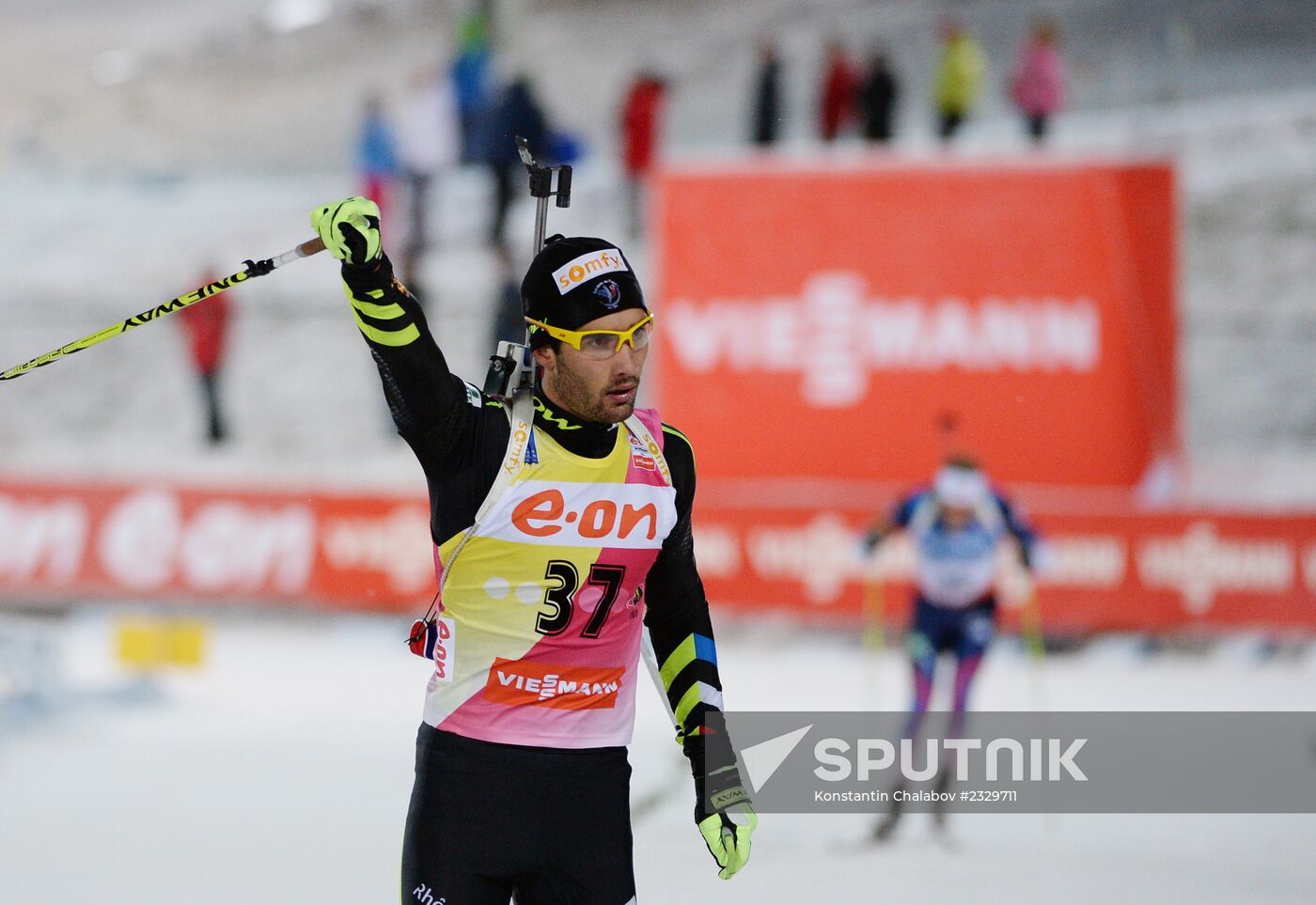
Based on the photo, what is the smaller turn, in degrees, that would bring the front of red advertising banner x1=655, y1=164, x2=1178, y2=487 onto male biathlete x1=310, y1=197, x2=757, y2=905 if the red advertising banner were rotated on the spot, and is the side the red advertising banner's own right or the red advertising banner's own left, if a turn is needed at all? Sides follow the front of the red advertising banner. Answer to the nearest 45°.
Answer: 0° — it already faces them

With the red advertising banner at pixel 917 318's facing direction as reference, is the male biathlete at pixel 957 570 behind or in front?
in front

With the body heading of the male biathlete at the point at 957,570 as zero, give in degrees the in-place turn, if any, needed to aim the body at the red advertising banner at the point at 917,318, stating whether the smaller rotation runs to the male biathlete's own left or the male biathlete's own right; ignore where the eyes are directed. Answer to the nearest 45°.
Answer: approximately 180°

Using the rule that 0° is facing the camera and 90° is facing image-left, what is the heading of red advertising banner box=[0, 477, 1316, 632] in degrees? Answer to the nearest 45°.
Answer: approximately 0°
